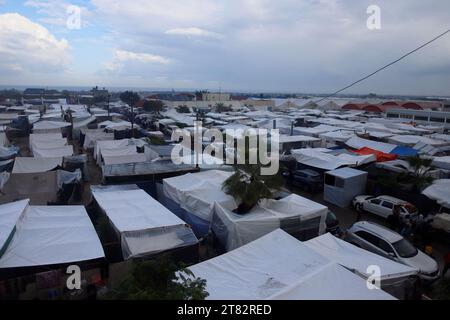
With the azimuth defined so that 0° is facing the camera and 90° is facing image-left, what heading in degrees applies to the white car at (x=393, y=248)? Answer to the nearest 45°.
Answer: approximately 315°

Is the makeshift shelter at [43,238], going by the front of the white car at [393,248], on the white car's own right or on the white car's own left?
on the white car's own right

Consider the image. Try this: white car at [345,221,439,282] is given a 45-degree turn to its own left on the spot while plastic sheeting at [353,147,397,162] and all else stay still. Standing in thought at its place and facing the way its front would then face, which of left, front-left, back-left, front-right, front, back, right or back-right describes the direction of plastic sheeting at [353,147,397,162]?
left

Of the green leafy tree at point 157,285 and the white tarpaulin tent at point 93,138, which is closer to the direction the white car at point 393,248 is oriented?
the green leafy tree

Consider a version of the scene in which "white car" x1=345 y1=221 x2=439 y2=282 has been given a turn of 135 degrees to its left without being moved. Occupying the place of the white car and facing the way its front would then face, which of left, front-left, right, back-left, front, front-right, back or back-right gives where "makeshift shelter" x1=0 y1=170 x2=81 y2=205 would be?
left

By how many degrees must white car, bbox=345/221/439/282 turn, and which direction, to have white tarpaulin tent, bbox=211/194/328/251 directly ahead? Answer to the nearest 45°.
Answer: approximately 135° to its right

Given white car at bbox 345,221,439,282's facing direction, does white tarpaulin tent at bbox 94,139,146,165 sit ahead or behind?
behind

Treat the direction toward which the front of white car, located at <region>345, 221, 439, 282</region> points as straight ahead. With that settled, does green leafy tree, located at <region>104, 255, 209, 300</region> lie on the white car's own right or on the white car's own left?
on the white car's own right

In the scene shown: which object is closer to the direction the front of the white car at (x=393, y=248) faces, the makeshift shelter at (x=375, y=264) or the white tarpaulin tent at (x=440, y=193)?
the makeshift shelter

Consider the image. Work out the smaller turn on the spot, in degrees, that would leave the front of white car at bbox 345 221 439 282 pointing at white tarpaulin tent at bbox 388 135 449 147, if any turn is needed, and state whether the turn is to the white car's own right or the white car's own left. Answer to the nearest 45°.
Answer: approximately 135° to the white car's own left

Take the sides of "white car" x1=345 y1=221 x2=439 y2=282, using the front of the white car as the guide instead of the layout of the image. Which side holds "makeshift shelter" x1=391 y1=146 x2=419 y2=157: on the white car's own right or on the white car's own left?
on the white car's own left

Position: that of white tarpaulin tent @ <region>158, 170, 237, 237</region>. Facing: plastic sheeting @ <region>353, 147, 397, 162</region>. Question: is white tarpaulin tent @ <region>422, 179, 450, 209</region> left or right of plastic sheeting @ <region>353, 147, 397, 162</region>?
right

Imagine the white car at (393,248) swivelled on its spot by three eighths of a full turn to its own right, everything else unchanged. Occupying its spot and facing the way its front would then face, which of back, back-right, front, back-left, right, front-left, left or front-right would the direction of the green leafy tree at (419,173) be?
right
